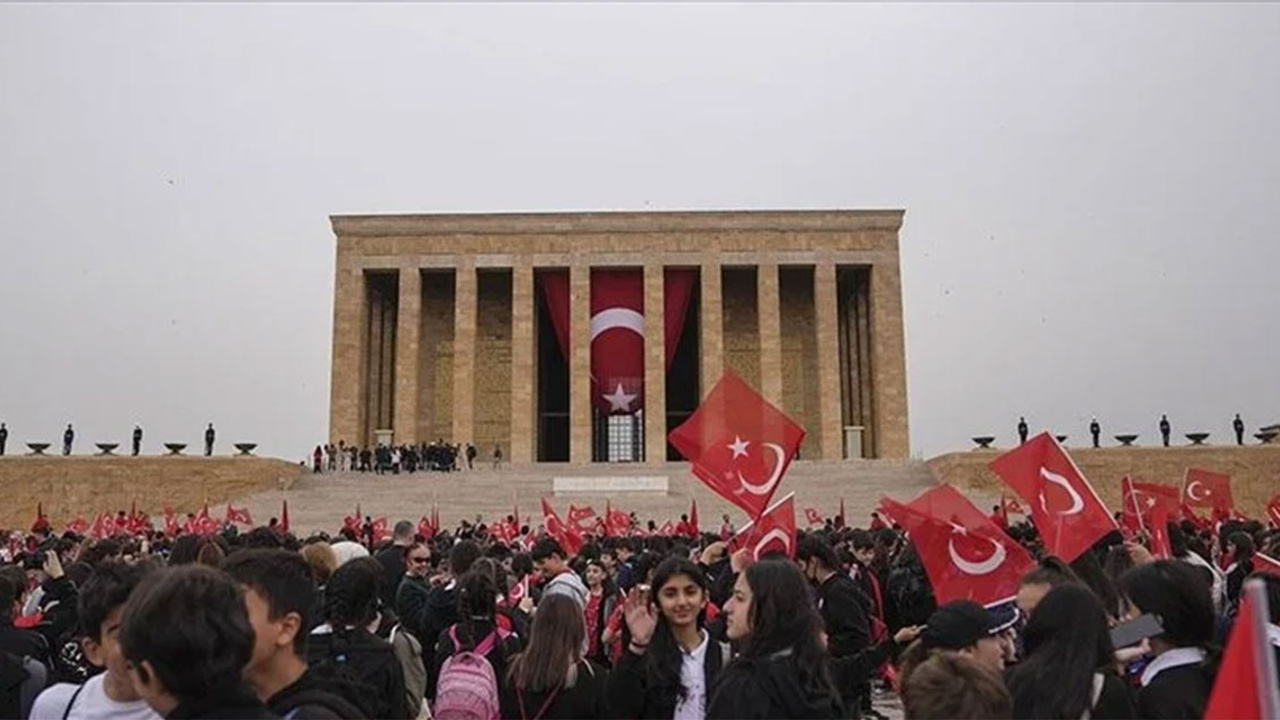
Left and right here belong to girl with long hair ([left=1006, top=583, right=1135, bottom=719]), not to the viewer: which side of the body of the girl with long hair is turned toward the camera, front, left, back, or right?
back

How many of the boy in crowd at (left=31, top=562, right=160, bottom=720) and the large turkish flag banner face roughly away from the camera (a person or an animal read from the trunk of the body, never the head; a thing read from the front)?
0

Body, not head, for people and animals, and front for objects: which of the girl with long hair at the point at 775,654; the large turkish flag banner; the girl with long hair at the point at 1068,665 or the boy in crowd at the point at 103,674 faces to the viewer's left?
the girl with long hair at the point at 775,654

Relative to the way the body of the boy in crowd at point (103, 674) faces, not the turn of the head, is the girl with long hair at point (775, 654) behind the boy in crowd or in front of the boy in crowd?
in front

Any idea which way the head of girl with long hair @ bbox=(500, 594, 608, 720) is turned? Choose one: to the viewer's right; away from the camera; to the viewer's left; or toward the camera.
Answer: away from the camera

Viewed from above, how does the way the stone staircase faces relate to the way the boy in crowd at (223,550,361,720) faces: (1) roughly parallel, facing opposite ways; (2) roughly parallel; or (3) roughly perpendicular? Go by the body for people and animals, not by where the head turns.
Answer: roughly perpendicular

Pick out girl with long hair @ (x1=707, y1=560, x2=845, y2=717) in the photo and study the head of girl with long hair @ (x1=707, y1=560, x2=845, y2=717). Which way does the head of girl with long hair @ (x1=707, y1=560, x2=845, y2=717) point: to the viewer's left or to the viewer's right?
to the viewer's left

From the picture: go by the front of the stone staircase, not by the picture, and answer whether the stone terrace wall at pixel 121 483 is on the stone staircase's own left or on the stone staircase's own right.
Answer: on the stone staircase's own right

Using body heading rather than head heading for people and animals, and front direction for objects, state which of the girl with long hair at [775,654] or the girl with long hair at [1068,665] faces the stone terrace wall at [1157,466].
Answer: the girl with long hair at [1068,665]

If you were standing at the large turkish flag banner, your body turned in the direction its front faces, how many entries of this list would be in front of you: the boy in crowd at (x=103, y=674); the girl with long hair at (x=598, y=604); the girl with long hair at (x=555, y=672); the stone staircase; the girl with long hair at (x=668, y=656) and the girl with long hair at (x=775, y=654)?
6

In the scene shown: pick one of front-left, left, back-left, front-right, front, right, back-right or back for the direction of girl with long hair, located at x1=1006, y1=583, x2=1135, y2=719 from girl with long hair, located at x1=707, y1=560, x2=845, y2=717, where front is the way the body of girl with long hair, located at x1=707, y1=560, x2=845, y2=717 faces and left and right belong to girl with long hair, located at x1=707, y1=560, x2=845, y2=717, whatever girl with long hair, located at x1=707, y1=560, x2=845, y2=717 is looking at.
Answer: back

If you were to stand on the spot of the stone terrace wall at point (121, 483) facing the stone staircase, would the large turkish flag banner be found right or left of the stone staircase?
left

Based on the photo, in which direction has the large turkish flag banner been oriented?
toward the camera

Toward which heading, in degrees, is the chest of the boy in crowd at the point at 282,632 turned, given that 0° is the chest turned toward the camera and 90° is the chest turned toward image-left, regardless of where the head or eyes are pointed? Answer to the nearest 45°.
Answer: approximately 90°

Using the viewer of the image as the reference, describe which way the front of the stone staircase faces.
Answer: facing the viewer

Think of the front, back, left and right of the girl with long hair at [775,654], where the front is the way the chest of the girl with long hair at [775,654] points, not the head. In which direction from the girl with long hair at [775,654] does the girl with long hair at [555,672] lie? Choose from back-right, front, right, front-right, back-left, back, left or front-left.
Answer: front-right
